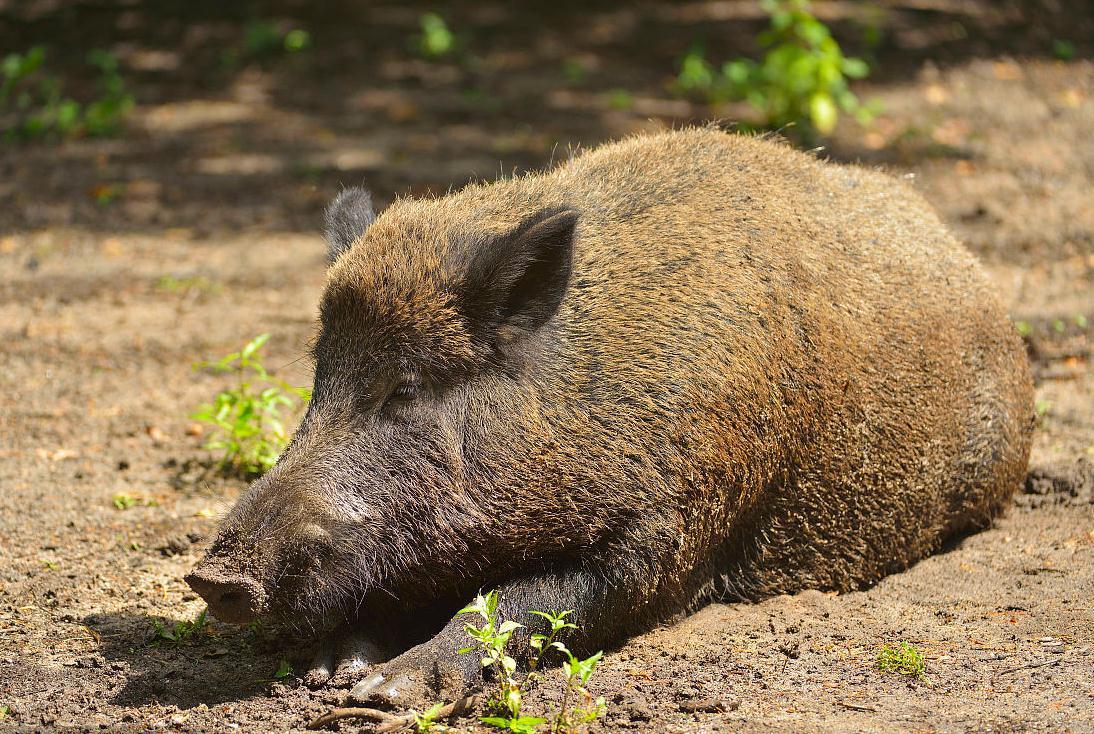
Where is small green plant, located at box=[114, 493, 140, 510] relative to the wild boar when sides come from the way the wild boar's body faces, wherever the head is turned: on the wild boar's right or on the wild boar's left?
on the wild boar's right

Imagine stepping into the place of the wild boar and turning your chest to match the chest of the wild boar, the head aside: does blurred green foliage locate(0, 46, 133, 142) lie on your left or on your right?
on your right

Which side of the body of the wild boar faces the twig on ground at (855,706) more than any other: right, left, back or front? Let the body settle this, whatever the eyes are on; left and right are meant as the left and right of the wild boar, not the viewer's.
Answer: left

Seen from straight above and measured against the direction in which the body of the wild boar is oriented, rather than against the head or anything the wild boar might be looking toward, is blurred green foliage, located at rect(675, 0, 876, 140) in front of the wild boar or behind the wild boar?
behind

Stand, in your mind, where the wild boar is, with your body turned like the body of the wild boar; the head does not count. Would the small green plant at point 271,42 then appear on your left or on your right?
on your right

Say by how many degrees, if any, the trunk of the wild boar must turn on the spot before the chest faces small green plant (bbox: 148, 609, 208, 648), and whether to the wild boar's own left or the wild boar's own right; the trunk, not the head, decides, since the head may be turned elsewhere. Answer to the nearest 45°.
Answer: approximately 45° to the wild boar's own right

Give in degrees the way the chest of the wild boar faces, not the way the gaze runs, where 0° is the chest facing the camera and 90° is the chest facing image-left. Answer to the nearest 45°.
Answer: approximately 45°

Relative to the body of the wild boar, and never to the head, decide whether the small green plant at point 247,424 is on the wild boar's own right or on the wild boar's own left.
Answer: on the wild boar's own right
